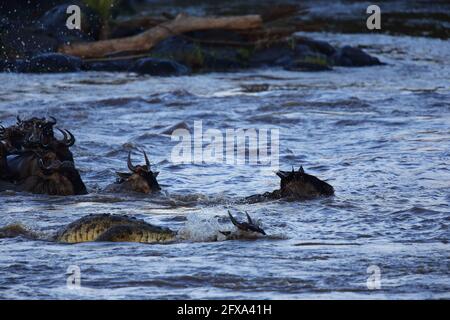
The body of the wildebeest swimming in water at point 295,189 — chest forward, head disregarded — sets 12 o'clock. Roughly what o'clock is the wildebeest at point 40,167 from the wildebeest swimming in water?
The wildebeest is roughly at 6 o'clock from the wildebeest swimming in water.

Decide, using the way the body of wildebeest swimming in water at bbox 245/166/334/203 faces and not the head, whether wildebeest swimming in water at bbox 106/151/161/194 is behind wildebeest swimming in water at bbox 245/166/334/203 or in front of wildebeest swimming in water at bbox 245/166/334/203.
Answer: behind

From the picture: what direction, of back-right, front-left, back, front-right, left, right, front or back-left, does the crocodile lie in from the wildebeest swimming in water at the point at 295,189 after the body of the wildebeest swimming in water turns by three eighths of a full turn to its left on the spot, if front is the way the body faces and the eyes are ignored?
left

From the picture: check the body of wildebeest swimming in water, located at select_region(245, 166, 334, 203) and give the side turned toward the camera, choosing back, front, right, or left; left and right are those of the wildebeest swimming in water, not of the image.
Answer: right

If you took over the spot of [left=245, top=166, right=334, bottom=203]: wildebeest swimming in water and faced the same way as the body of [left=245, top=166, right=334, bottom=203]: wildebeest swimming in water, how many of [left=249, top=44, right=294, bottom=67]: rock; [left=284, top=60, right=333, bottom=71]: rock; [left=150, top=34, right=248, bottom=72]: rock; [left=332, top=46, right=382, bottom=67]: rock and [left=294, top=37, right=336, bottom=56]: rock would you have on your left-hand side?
5

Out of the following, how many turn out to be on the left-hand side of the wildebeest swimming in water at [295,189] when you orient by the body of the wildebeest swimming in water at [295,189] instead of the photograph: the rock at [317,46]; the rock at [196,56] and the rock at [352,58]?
3

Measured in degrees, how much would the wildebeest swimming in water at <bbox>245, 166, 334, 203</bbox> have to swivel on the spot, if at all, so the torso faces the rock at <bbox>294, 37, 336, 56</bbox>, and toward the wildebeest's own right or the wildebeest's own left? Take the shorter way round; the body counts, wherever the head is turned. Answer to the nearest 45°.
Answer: approximately 90° to the wildebeest's own left

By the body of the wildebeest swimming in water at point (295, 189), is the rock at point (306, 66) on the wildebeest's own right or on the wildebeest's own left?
on the wildebeest's own left

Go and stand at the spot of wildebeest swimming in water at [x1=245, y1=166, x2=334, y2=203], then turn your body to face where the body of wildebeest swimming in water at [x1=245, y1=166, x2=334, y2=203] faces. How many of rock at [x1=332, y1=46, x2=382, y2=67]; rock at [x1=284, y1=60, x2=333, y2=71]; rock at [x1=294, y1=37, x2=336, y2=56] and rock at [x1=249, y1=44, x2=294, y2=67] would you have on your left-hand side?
4

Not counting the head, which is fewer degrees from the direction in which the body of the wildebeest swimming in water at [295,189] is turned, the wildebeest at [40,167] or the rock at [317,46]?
the rock

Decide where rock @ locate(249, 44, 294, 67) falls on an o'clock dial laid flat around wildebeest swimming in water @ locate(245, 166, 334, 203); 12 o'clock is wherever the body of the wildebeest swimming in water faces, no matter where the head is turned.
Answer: The rock is roughly at 9 o'clock from the wildebeest swimming in water.

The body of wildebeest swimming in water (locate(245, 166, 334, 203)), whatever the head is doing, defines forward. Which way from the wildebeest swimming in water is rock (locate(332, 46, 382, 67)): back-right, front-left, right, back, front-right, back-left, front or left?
left

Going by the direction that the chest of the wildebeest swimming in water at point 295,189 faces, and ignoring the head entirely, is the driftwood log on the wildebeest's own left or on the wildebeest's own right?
on the wildebeest's own left
